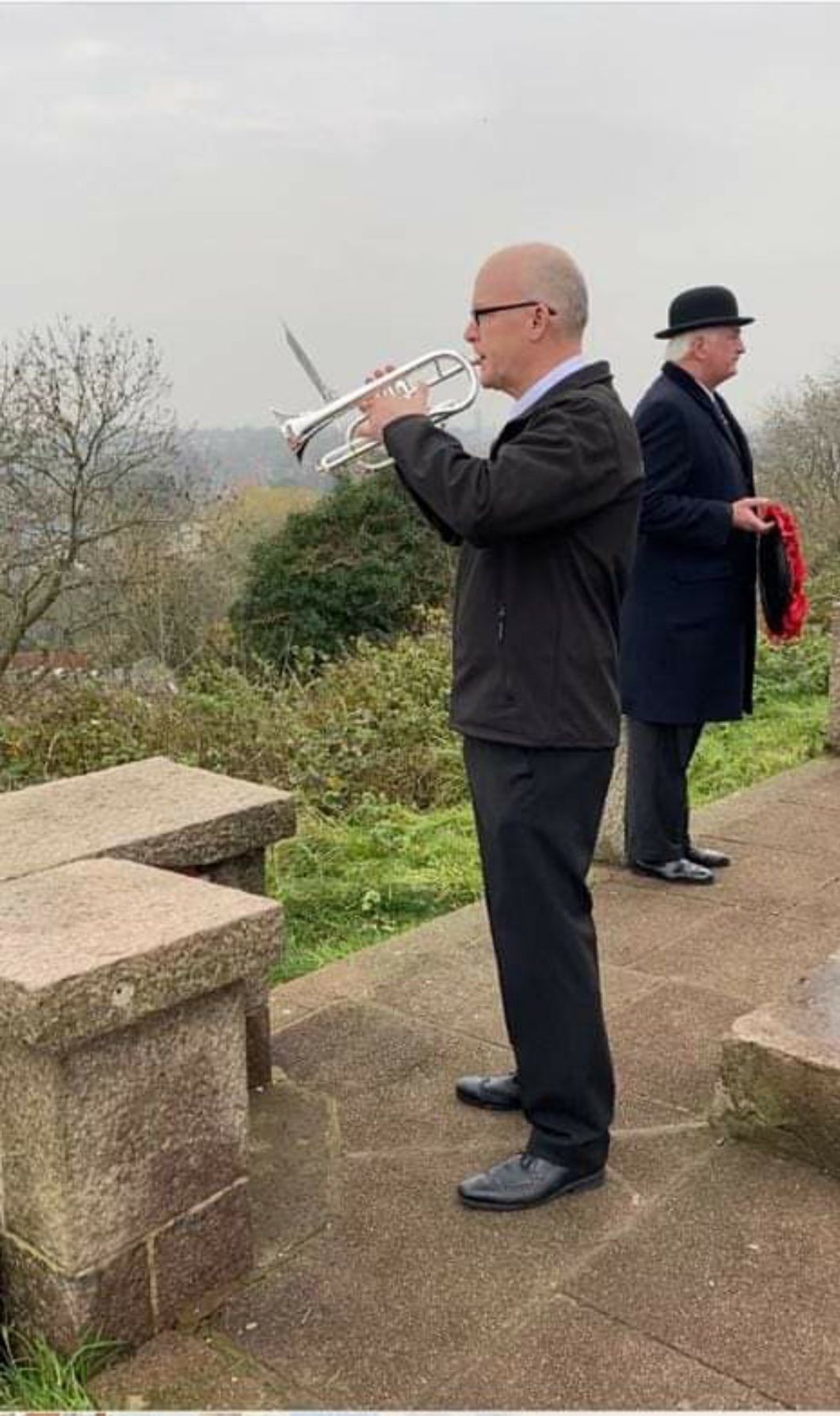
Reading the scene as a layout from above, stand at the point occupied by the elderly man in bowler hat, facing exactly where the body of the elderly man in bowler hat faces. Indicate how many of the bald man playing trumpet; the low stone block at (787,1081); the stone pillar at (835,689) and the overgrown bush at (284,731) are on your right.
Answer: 2

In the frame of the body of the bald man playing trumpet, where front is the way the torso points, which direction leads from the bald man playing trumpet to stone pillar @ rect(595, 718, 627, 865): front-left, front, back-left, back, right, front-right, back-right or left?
right

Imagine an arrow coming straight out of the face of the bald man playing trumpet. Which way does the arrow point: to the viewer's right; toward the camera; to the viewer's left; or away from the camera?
to the viewer's left

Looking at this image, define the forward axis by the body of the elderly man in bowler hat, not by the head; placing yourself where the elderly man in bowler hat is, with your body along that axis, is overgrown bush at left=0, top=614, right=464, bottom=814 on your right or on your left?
on your left

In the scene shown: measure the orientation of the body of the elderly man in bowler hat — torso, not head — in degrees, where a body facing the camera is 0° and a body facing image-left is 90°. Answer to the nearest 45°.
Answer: approximately 270°

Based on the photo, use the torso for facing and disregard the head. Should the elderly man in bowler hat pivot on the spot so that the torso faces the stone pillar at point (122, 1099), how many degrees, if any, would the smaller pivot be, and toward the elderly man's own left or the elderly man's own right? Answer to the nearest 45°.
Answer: approximately 90° to the elderly man's own right

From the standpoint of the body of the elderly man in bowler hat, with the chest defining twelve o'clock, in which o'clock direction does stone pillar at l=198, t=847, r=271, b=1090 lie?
The stone pillar is roughly at 4 o'clock from the elderly man in bowler hat.

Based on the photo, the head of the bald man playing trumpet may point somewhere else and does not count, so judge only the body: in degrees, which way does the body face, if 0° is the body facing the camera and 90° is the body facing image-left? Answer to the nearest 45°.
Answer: approximately 90°

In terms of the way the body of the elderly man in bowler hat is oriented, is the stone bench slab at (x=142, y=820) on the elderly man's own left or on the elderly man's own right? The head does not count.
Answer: on the elderly man's own right

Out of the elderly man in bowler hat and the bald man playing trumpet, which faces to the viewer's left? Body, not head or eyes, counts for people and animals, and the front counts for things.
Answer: the bald man playing trumpet

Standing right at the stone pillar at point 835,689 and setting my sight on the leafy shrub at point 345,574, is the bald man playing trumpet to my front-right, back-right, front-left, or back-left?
back-left

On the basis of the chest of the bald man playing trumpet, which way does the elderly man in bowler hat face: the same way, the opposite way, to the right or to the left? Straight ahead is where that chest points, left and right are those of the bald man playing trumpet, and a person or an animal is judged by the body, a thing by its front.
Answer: the opposite way

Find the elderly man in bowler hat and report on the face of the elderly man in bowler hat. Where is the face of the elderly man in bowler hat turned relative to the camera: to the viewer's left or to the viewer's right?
to the viewer's right

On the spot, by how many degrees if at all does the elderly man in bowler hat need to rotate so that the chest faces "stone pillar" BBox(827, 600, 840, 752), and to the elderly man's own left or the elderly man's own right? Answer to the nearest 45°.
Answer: approximately 90° to the elderly man's own left
